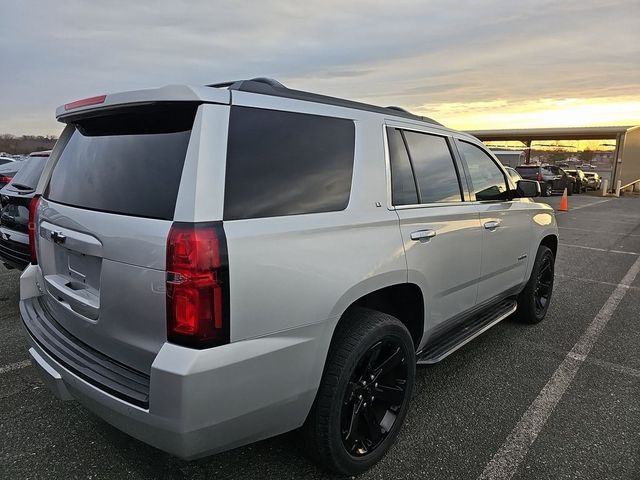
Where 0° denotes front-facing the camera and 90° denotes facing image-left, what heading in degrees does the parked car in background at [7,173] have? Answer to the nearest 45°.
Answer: approximately 225°

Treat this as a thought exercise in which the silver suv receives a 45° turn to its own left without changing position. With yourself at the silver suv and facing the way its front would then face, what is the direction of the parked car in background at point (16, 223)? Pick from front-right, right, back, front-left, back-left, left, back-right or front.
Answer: front-left

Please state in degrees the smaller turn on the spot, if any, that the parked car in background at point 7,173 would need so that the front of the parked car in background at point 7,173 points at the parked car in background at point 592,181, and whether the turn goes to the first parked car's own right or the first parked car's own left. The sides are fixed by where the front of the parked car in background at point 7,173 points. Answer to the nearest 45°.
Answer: approximately 45° to the first parked car's own right

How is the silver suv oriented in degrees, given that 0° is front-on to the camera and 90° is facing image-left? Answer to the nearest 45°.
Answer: approximately 225°

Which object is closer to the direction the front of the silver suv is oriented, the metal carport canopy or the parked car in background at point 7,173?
the metal carport canopy

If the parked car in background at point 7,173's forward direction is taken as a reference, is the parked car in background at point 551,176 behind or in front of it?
in front

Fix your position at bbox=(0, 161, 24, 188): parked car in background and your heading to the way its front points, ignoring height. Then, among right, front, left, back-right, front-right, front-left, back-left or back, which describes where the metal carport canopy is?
front-right
